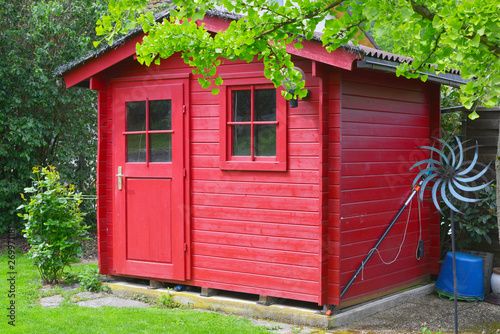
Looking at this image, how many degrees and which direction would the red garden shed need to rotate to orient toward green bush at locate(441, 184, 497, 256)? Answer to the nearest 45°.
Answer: approximately 135° to its left

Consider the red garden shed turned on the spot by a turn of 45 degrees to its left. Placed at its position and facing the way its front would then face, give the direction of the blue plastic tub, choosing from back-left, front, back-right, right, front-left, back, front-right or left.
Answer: left

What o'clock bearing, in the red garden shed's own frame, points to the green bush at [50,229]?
The green bush is roughly at 2 o'clock from the red garden shed.

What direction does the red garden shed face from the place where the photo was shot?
facing the viewer and to the left of the viewer

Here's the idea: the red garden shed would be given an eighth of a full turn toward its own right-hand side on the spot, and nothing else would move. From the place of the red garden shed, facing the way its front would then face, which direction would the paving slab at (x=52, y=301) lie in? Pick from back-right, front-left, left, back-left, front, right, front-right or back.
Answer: front

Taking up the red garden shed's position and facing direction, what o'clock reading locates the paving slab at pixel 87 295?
The paving slab is roughly at 2 o'clock from the red garden shed.
